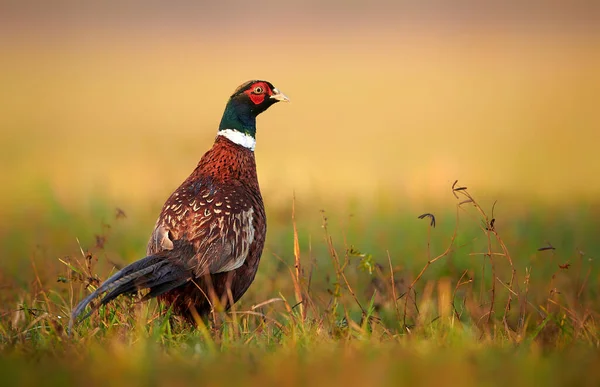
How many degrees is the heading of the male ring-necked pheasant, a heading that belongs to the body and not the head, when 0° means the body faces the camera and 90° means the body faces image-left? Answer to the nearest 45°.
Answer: approximately 225°
